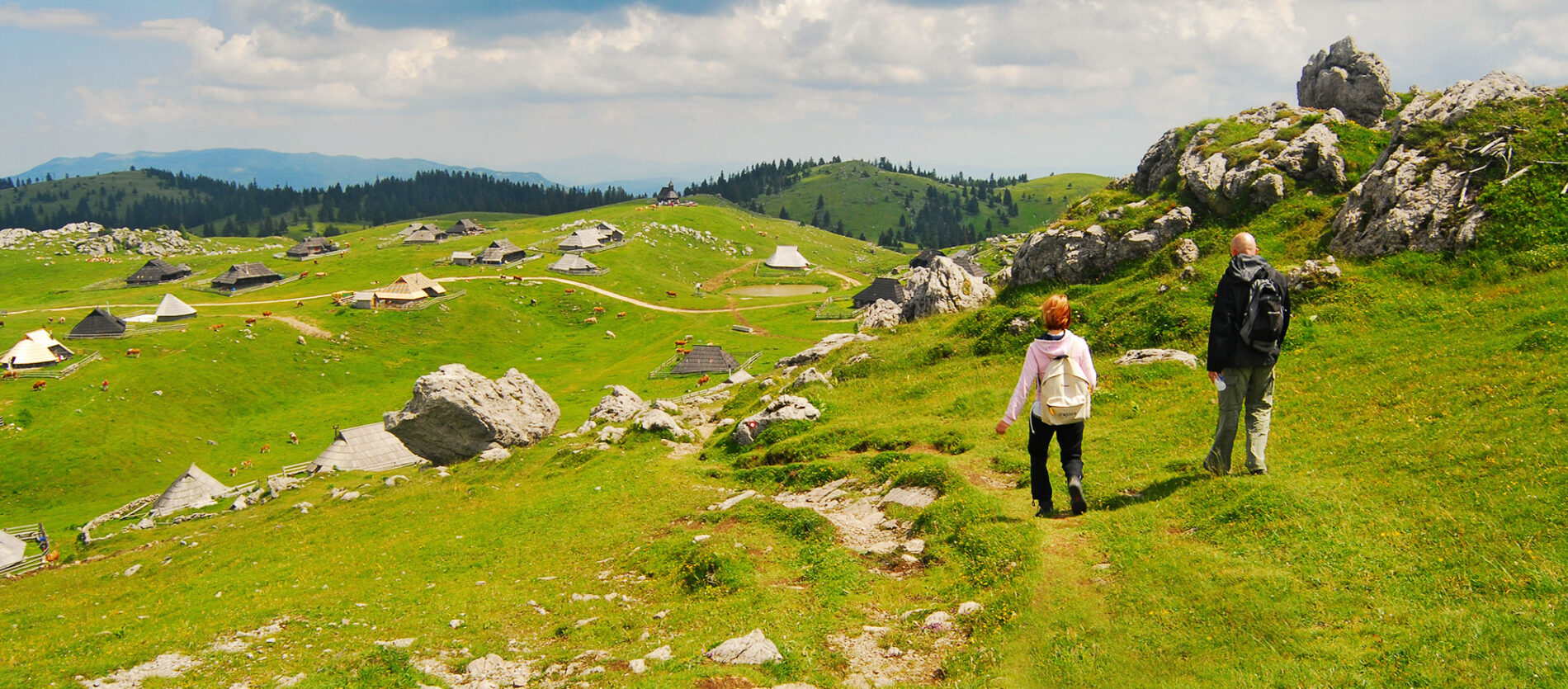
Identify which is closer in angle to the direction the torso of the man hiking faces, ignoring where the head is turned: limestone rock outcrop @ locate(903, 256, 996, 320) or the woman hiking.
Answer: the limestone rock outcrop

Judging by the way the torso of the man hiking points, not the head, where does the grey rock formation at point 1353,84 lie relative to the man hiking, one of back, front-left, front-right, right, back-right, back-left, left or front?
front-right

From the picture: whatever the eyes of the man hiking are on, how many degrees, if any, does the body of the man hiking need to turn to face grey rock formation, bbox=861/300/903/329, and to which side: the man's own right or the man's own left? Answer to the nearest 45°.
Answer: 0° — they already face it

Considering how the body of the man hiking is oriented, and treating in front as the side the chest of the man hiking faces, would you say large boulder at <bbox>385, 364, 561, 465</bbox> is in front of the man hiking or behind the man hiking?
in front

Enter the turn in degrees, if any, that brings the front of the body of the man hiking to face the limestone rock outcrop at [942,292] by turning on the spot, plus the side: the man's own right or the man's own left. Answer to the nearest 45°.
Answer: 0° — they already face it

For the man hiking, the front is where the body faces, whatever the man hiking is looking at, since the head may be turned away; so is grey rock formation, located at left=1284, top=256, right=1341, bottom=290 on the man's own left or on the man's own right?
on the man's own right

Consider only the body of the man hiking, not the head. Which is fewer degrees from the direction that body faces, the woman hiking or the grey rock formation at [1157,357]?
the grey rock formation

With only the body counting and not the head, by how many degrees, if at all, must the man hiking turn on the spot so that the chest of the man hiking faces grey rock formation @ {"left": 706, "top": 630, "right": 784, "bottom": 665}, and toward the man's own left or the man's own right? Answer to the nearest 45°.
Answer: approximately 90° to the man's own left

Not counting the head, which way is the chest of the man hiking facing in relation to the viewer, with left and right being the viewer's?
facing away from the viewer and to the left of the viewer

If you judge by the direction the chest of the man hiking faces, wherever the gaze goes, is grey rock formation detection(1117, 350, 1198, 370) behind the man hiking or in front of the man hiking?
in front

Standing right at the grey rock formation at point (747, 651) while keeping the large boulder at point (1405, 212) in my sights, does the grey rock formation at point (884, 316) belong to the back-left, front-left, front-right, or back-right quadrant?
front-left

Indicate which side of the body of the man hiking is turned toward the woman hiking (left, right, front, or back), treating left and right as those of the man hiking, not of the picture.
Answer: left

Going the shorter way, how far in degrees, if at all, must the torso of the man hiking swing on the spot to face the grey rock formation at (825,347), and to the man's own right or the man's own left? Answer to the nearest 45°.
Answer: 0° — they already face it

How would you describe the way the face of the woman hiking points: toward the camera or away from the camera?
away from the camera

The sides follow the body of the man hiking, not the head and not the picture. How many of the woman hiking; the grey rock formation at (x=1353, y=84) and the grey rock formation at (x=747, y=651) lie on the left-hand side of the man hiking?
2
